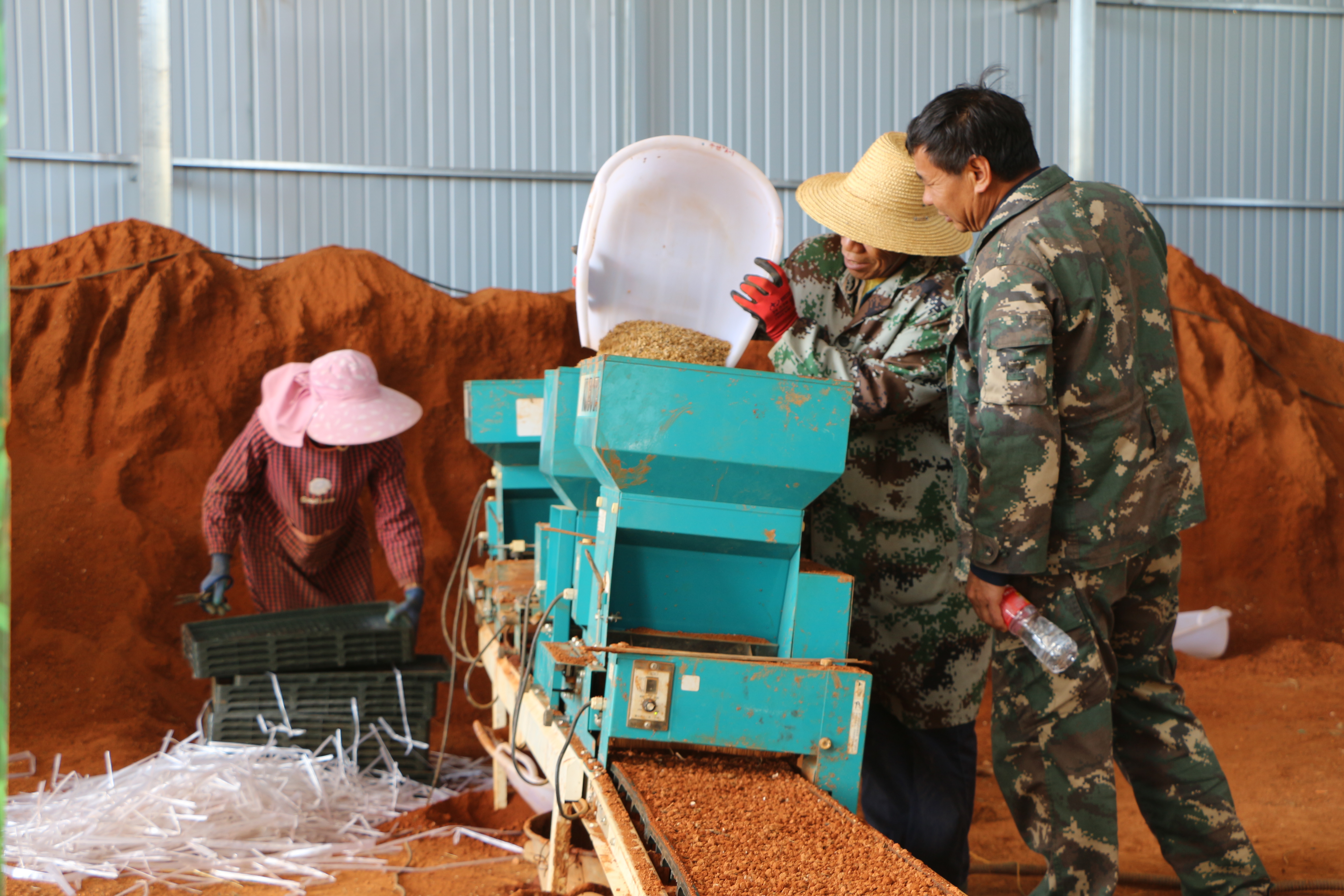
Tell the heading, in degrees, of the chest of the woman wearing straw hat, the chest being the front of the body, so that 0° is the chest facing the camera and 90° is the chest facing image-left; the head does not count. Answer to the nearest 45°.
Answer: approximately 45°

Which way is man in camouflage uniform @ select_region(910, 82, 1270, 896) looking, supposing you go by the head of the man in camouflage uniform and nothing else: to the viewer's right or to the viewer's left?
to the viewer's left

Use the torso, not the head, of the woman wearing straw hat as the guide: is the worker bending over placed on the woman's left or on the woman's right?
on the woman's right
